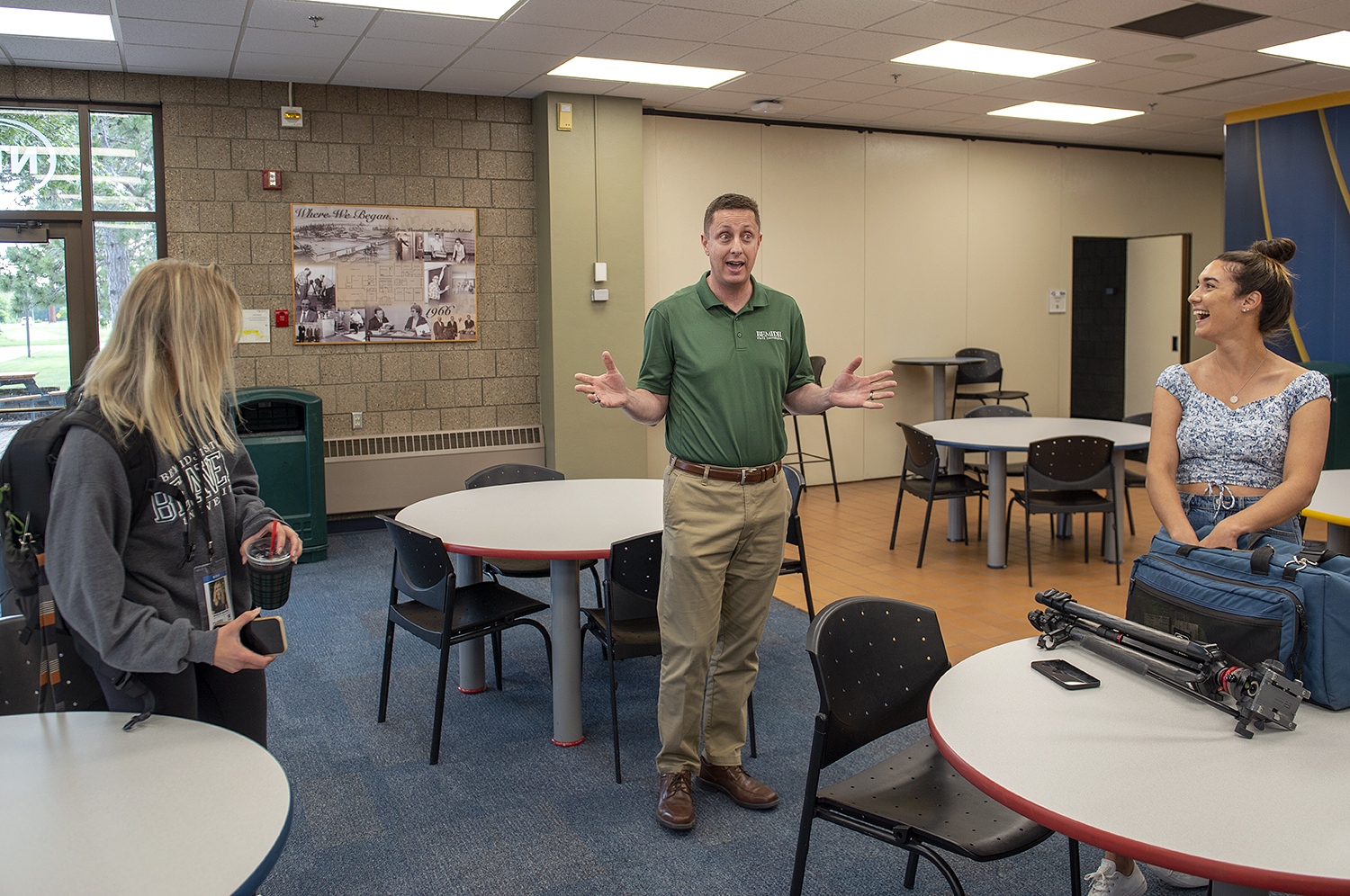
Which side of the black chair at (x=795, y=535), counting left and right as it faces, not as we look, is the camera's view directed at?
left

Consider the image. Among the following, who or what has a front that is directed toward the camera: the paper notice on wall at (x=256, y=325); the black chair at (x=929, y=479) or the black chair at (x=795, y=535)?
the paper notice on wall

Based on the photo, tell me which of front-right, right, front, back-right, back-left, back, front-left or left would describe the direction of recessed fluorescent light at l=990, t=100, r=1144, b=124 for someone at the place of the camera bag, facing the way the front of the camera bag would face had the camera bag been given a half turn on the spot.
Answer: front-left

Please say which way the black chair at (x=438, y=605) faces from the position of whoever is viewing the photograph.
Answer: facing away from the viewer and to the right of the viewer

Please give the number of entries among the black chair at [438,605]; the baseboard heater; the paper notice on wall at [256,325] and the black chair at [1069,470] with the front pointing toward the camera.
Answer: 2

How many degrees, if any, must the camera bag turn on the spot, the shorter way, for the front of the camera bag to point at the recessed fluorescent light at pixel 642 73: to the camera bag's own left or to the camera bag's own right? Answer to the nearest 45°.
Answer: approximately 90° to the camera bag's own right

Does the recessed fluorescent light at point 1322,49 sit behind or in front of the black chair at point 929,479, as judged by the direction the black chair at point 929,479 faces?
in front

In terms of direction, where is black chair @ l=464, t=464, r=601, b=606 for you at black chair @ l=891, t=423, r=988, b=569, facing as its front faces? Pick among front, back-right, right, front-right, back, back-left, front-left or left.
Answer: back

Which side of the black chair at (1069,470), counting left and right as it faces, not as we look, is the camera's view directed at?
back

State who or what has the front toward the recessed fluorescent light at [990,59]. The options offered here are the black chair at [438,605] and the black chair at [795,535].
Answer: the black chair at [438,605]
